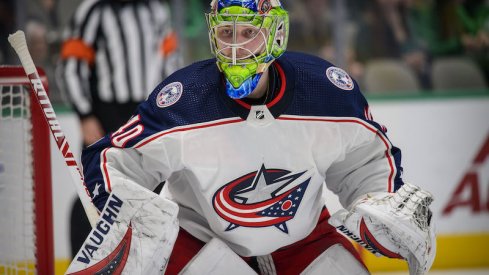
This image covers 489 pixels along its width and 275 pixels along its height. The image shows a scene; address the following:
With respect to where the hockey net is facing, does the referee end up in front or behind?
behind

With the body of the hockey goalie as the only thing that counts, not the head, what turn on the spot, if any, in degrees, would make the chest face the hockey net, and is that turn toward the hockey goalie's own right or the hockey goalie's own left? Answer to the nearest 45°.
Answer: approximately 90° to the hockey goalie's own right

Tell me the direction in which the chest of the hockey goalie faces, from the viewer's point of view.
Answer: toward the camera

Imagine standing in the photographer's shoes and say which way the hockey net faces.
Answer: facing the viewer

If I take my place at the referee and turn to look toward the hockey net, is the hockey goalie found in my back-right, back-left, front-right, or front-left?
front-left

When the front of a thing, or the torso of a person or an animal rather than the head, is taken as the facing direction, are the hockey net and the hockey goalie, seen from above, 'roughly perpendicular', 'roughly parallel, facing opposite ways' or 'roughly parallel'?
roughly parallel

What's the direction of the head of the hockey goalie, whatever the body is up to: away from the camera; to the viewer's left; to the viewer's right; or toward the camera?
toward the camera

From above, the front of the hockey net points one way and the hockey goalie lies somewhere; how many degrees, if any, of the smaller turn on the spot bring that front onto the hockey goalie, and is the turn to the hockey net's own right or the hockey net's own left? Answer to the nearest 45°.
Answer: approximately 45° to the hockey net's own left

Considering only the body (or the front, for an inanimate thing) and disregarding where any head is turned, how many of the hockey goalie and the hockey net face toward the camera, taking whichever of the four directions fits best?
2

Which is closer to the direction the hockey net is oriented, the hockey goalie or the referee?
the hockey goalie

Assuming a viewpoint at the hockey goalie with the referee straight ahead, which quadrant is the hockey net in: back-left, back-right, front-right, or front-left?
front-left
